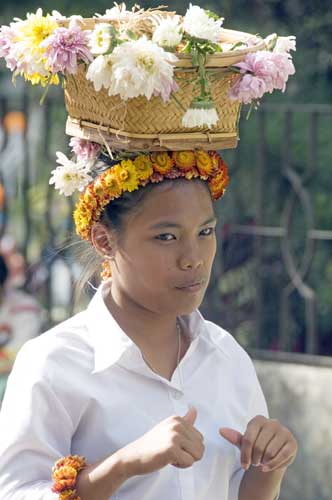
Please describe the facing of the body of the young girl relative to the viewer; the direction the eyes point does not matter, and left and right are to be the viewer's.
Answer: facing the viewer and to the right of the viewer

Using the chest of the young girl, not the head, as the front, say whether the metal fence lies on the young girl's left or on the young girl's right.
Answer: on the young girl's left

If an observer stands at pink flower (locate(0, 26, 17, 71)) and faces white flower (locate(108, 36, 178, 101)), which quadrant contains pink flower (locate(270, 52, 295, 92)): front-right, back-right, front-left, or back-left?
front-left

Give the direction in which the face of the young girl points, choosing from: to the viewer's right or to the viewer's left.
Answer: to the viewer's right
